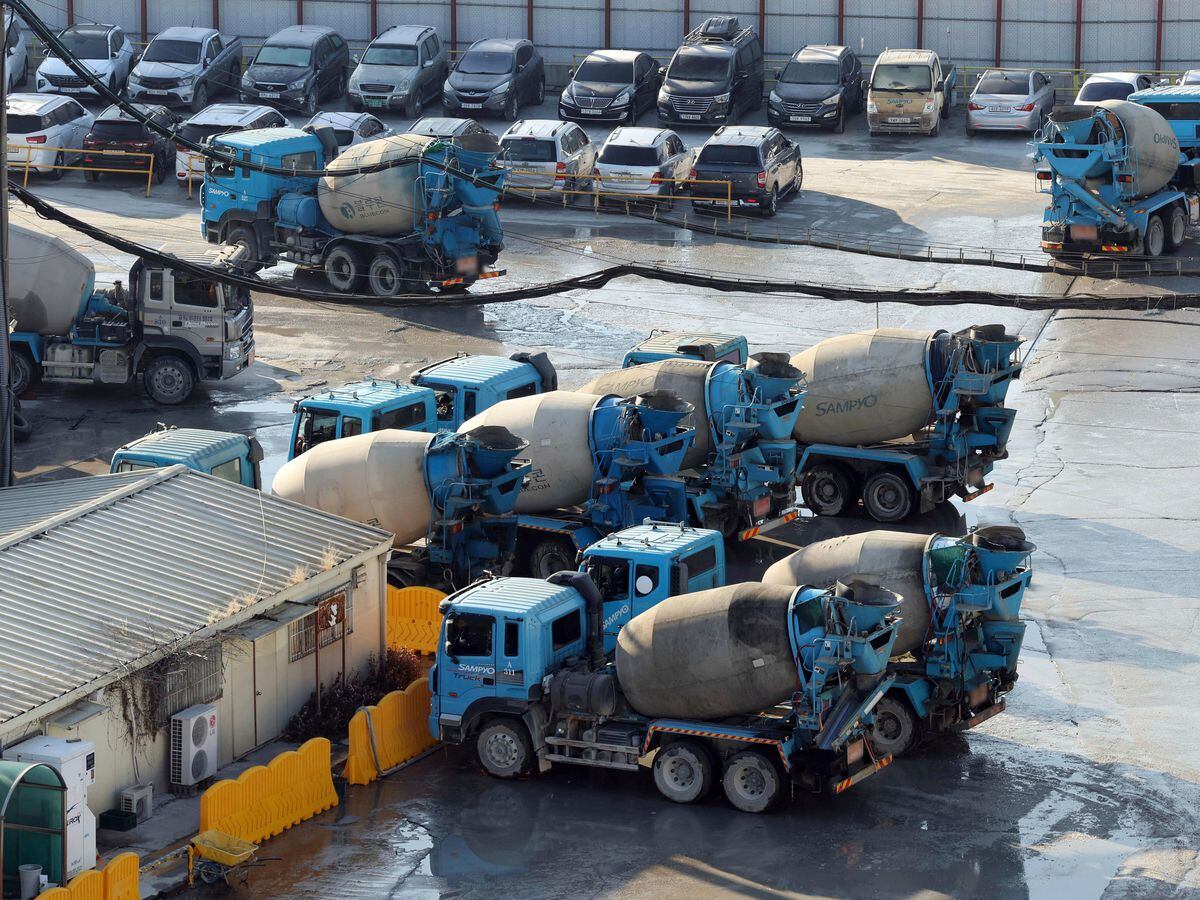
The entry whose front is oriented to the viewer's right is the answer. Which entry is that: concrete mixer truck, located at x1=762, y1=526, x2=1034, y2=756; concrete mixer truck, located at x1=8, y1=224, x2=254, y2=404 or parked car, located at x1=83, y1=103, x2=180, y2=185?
concrete mixer truck, located at x1=8, y1=224, x2=254, y2=404

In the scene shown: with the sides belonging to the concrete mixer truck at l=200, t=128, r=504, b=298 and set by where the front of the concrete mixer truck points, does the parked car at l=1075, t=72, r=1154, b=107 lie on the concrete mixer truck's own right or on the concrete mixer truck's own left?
on the concrete mixer truck's own right

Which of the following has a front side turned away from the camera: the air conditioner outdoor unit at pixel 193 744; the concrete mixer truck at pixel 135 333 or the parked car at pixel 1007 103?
the parked car

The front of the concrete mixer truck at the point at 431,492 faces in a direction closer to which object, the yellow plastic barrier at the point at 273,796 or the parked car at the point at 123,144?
the parked car

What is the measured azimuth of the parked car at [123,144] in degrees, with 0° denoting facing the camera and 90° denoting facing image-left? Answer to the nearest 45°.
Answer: approximately 180°

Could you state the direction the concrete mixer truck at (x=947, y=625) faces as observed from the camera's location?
facing away from the viewer and to the left of the viewer

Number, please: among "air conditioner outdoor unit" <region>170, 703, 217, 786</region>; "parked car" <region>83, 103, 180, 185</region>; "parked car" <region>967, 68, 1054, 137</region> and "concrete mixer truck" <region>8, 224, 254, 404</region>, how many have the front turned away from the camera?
2

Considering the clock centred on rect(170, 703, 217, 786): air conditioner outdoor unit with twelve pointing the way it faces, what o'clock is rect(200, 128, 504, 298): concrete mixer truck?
The concrete mixer truck is roughly at 8 o'clock from the air conditioner outdoor unit.

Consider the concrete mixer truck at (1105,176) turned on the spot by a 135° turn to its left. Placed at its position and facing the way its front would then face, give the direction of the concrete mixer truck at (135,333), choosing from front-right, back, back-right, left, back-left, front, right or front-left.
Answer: front-left

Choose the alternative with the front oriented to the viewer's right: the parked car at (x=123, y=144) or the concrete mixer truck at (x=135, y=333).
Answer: the concrete mixer truck

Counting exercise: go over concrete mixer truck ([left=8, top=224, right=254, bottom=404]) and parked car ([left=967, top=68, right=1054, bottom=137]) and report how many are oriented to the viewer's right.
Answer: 1

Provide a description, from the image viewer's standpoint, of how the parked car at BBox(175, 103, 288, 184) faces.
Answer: facing away from the viewer and to the right of the viewer

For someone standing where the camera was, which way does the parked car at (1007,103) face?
facing away from the viewer

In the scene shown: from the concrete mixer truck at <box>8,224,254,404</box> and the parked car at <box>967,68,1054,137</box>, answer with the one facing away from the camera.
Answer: the parked car
